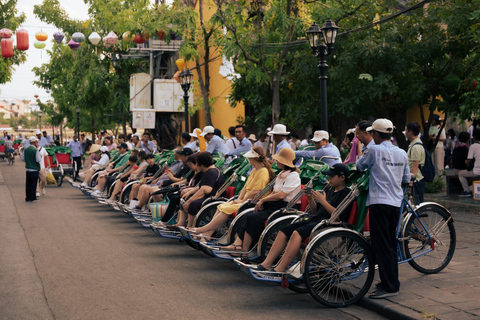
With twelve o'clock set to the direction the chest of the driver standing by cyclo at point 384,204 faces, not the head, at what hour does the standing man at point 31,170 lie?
The standing man is roughly at 12 o'clock from the driver standing by cyclo.

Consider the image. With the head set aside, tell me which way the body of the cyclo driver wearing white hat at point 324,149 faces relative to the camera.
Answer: to the viewer's left

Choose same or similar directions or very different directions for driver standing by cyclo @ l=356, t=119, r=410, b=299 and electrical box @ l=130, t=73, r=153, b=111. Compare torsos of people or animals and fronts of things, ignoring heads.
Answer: very different directions

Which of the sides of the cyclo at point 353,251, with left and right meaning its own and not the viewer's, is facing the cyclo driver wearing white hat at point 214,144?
right

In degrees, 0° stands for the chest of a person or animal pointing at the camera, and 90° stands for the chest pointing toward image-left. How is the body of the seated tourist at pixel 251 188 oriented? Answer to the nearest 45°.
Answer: approximately 45°

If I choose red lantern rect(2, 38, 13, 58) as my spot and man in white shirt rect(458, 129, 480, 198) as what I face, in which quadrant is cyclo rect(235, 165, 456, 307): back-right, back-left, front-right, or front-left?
front-right

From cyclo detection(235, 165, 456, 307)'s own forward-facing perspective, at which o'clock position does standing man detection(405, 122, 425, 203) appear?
The standing man is roughly at 5 o'clock from the cyclo.

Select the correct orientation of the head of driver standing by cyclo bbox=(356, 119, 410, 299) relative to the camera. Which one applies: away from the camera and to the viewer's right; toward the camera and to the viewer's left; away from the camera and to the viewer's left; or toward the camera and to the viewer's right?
away from the camera and to the viewer's left

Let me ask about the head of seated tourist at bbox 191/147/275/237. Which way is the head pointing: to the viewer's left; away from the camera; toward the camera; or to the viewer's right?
to the viewer's left

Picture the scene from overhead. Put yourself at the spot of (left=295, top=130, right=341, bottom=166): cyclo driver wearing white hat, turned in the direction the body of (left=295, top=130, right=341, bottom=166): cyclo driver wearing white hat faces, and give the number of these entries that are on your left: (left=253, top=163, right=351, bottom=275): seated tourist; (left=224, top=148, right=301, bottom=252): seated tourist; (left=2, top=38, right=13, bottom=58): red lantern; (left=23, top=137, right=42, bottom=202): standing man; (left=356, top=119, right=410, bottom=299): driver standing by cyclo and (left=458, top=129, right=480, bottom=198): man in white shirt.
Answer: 3

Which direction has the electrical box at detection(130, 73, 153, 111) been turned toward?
toward the camera

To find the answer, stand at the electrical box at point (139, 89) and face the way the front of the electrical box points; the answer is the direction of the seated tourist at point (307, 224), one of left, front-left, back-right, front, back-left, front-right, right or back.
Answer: front

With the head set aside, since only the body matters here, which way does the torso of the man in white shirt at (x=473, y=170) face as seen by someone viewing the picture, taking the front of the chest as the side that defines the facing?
to the viewer's left

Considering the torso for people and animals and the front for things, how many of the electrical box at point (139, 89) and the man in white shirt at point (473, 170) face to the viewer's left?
1
